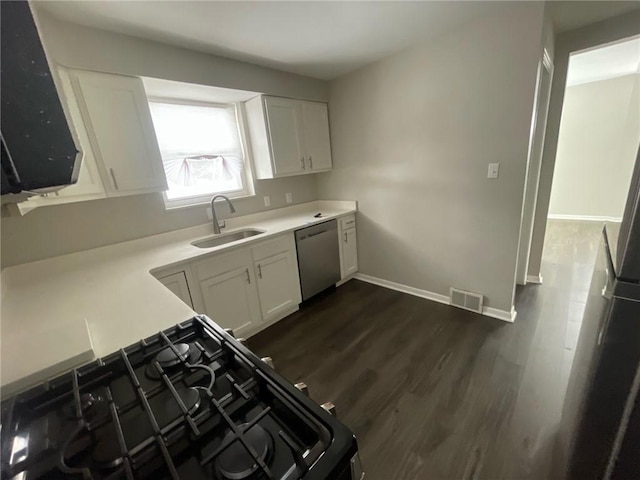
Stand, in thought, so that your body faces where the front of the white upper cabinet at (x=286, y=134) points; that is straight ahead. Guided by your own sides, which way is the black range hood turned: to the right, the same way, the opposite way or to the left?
to the left

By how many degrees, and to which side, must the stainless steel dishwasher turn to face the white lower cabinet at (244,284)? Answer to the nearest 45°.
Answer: approximately 90° to its right

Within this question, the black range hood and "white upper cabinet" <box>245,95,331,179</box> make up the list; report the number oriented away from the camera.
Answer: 0

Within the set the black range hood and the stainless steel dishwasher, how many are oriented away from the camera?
0

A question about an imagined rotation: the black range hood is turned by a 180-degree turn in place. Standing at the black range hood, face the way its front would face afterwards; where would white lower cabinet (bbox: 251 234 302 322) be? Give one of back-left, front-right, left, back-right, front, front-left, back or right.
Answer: back-right

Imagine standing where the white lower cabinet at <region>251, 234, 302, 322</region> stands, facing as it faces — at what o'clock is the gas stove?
The gas stove is roughly at 2 o'clock from the white lower cabinet.

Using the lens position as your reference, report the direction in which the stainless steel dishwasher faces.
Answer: facing the viewer and to the right of the viewer

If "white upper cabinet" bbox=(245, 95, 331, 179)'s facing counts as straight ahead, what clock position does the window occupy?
The window is roughly at 4 o'clock from the white upper cabinet.

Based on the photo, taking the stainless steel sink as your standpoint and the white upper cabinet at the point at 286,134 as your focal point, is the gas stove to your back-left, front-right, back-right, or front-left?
back-right

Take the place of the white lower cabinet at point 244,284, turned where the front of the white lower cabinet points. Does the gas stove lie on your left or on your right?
on your right
